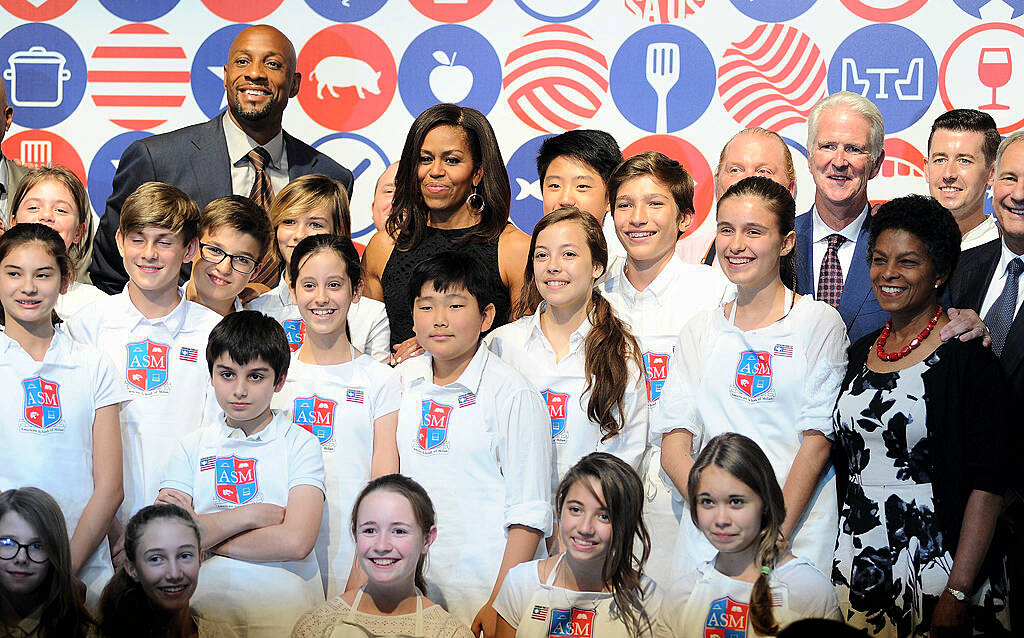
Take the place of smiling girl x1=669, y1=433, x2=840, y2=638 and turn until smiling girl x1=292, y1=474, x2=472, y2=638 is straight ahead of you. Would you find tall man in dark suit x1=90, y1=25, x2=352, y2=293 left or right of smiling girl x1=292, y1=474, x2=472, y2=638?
right

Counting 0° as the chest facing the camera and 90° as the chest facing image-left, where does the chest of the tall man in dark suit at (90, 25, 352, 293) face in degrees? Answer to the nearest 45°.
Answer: approximately 0°

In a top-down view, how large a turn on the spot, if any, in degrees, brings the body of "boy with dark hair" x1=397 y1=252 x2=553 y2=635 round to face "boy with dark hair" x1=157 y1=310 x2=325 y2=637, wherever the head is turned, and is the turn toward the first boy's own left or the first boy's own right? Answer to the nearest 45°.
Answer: approximately 45° to the first boy's own right

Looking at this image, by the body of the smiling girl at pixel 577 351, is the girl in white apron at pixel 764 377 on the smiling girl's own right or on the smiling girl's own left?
on the smiling girl's own left
